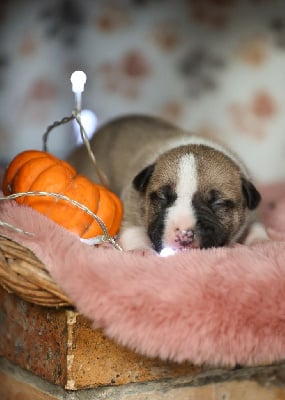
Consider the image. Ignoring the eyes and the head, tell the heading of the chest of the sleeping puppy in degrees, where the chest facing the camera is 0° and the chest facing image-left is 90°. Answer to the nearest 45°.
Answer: approximately 315°
